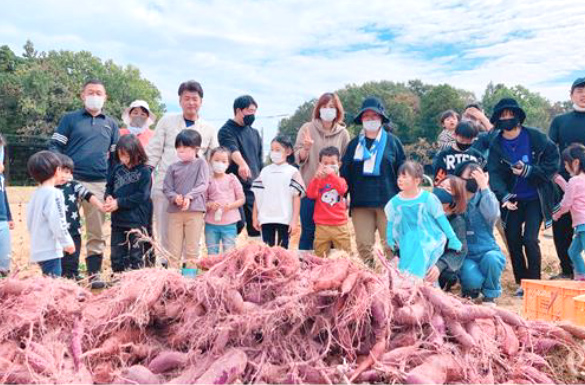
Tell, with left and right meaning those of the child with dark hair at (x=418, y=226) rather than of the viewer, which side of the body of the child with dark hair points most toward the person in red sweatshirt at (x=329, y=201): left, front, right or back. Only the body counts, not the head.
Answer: right

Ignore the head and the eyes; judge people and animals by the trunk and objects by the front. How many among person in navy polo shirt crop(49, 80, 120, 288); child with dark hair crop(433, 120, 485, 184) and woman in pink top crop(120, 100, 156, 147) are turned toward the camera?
3

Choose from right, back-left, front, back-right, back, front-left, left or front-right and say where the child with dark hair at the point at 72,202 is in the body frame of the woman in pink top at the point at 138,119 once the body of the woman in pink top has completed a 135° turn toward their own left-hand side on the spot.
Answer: back

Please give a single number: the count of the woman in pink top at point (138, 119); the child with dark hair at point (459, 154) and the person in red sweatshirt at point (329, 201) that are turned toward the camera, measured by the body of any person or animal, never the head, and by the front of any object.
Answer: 3

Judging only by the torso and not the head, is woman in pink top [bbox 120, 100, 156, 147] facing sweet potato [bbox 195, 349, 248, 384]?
yes

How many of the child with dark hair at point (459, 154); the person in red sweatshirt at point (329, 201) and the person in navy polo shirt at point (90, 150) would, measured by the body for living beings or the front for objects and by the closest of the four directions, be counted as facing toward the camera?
3

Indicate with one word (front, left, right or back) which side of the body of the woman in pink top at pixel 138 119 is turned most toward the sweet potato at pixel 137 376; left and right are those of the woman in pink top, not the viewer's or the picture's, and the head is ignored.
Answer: front
